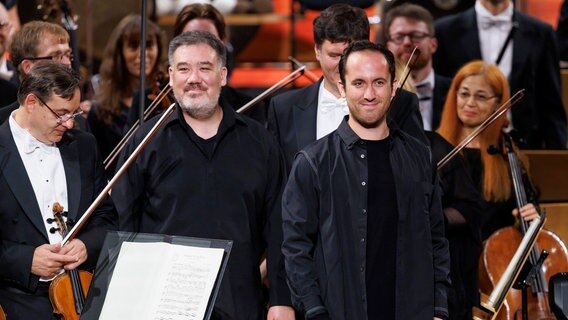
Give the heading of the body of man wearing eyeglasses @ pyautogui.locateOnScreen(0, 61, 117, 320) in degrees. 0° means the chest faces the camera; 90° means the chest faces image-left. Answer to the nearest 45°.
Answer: approximately 315°

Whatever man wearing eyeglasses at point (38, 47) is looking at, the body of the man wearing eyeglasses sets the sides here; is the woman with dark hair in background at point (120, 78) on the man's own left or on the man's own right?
on the man's own left

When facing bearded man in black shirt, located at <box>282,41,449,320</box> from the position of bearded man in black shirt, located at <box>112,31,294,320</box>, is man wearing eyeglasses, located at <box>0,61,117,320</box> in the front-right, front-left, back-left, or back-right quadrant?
back-right

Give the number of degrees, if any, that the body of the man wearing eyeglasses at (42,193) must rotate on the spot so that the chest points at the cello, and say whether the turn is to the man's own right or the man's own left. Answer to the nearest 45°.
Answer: approximately 45° to the man's own left

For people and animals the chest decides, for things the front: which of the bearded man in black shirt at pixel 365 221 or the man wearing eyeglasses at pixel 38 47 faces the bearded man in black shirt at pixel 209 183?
the man wearing eyeglasses

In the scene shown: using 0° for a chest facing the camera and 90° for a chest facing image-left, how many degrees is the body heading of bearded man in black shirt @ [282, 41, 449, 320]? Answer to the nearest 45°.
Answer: approximately 0°

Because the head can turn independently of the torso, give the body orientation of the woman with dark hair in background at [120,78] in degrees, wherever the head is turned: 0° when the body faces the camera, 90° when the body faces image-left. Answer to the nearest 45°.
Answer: approximately 0°
